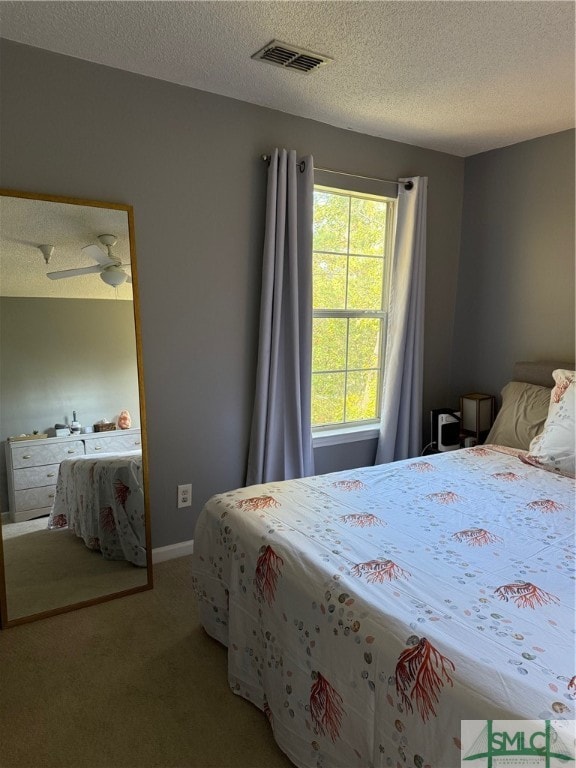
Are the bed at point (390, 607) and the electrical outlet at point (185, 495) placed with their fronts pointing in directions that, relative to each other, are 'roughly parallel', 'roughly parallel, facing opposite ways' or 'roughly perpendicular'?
roughly perpendicular

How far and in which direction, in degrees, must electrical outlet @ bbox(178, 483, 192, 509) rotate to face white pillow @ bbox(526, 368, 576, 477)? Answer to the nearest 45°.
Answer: approximately 90° to its left

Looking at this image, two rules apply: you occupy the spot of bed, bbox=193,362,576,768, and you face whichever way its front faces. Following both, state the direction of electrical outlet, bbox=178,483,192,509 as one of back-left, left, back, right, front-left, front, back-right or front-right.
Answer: right

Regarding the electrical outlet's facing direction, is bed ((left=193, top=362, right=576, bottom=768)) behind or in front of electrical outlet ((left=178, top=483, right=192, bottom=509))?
in front

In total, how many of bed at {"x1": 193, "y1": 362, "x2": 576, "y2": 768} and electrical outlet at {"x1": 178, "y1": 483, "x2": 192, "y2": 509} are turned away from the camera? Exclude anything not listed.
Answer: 0

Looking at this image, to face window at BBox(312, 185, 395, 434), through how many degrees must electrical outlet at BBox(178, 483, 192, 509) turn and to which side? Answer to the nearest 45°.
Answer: approximately 135° to its left

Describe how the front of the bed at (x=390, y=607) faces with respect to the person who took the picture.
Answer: facing the viewer and to the left of the viewer

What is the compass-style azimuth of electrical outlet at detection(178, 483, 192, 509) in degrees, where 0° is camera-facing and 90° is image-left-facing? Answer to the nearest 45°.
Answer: approximately 0°

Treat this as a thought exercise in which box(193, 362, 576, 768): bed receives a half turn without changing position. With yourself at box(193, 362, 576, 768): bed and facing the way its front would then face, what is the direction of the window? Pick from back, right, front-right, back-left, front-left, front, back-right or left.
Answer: front-left

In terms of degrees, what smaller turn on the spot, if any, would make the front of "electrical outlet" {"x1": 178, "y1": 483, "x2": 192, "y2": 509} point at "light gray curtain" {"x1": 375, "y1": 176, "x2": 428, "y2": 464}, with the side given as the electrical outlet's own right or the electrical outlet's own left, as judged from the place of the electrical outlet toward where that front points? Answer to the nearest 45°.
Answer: approximately 90° to the electrical outlet's own left
